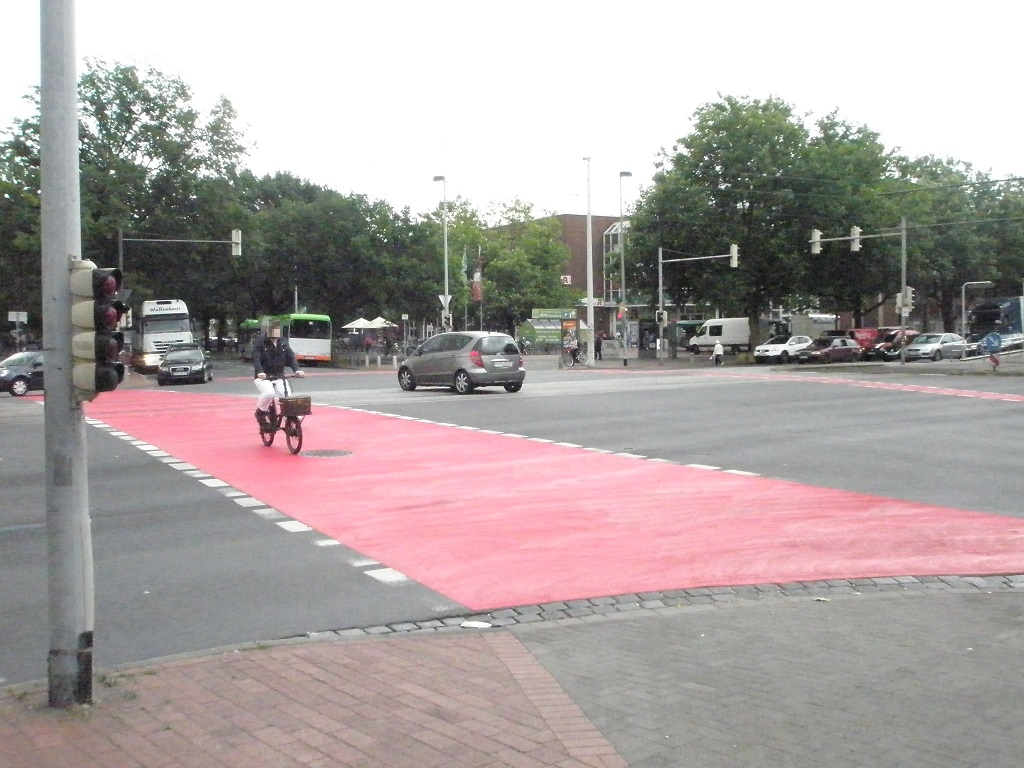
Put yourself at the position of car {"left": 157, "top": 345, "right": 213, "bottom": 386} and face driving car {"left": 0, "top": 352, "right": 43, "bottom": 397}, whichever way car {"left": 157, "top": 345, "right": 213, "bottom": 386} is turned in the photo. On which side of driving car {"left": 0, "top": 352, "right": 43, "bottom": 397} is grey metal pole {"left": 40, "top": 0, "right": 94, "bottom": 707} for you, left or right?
left

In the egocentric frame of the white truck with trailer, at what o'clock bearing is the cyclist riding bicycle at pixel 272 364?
The cyclist riding bicycle is roughly at 12 o'clock from the white truck with trailer.

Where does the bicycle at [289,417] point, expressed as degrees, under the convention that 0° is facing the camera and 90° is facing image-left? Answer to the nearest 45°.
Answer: approximately 315°

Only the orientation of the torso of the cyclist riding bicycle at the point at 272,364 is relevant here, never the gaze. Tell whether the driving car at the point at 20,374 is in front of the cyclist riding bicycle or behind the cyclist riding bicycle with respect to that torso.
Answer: behind

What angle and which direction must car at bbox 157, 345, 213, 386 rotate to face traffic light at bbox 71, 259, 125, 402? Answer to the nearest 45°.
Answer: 0° — it already faces it

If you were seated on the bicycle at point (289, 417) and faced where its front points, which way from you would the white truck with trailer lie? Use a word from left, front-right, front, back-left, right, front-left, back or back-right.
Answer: back-left

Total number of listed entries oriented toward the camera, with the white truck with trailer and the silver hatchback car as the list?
1

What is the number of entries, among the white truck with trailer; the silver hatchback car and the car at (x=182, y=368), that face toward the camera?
2

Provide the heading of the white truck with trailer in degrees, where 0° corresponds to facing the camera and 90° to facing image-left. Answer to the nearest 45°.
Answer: approximately 0°

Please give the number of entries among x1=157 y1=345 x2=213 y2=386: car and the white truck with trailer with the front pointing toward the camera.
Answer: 2

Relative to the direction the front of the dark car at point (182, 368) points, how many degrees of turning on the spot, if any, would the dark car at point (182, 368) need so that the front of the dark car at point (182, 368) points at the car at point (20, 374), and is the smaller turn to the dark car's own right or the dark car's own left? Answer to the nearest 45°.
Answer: approximately 45° to the dark car's own right

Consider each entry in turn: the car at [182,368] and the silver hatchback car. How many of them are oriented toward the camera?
1

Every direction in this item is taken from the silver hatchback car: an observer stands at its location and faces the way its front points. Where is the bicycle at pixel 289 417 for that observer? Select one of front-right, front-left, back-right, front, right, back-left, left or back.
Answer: back-left

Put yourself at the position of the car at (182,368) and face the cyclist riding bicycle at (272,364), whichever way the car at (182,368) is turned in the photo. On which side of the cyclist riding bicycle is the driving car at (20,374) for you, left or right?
right

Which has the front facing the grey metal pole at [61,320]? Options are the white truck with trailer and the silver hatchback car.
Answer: the white truck with trailer
